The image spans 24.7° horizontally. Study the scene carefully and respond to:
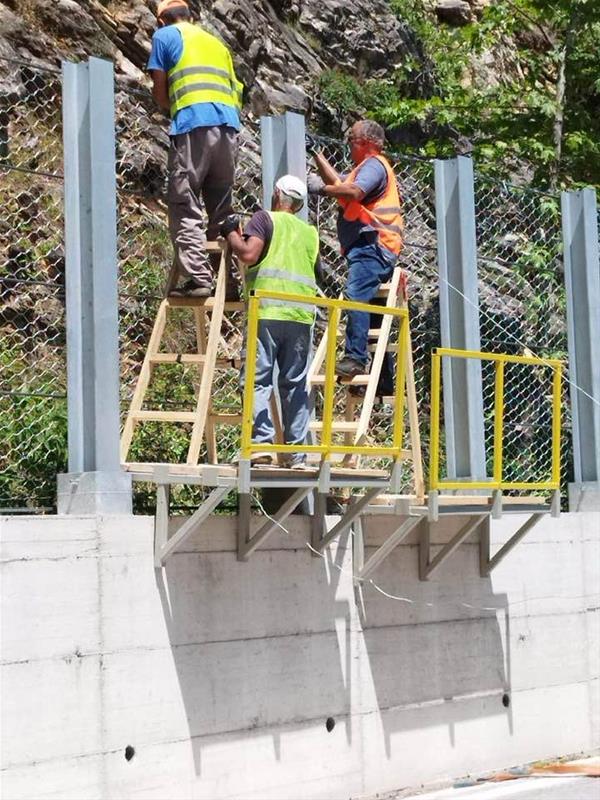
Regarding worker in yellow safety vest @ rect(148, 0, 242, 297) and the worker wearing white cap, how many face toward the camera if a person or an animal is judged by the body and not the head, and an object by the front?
0

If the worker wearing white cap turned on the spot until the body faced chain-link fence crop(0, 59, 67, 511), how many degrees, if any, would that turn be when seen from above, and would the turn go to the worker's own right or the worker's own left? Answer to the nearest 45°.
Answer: approximately 45° to the worker's own left

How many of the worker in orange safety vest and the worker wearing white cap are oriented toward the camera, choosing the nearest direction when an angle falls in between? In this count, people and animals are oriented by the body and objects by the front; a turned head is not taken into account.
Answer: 0

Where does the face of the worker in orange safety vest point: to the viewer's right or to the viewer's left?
to the viewer's left

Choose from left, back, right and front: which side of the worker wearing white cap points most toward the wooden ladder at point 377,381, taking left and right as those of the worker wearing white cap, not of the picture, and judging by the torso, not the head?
right

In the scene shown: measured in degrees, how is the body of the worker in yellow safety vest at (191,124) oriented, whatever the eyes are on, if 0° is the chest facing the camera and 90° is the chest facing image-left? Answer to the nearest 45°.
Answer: approximately 135°

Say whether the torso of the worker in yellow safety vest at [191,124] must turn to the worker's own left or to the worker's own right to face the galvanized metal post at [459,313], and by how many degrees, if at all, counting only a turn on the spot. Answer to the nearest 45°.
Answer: approximately 90° to the worker's own right

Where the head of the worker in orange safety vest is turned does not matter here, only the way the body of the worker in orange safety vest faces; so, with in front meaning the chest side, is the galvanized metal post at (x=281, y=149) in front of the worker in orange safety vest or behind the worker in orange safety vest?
in front

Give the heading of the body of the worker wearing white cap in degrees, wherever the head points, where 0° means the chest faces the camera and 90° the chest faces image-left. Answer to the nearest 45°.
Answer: approximately 135°

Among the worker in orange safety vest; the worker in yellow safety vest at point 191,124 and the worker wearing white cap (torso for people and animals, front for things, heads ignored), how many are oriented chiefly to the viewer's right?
0

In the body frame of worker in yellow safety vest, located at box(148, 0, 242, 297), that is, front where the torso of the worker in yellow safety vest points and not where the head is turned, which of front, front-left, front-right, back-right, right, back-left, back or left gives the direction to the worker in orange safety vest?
right

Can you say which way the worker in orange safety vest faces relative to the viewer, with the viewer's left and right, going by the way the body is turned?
facing to the left of the viewer
